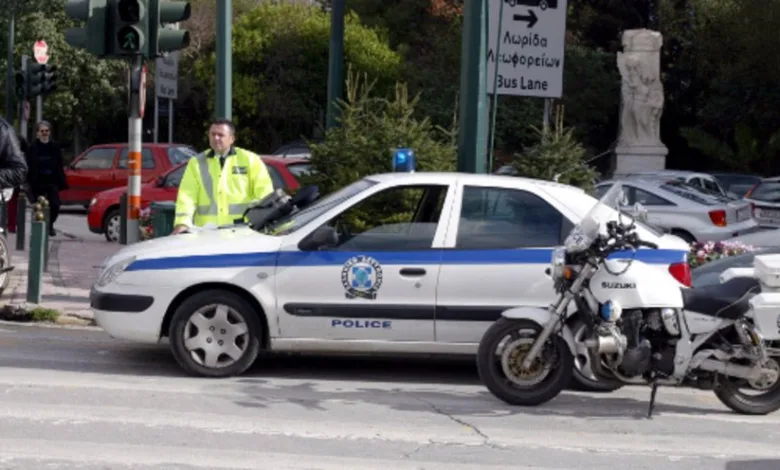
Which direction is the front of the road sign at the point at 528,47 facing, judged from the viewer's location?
facing the viewer

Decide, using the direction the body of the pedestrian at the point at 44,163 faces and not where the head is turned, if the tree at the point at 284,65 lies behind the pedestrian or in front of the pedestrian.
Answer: behind

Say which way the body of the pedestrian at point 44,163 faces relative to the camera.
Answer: toward the camera

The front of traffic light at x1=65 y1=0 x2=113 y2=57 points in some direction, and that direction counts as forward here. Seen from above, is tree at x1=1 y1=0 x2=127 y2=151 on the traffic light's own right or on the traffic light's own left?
on the traffic light's own right

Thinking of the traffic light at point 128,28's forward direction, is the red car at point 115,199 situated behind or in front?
behind

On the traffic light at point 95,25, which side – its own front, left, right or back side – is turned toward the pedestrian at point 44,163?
right

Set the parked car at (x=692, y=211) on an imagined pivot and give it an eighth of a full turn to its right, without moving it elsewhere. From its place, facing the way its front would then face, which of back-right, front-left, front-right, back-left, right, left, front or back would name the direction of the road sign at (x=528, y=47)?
back

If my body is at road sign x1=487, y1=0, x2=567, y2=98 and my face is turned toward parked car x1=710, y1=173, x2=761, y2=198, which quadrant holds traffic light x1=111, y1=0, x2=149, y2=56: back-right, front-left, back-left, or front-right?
back-left

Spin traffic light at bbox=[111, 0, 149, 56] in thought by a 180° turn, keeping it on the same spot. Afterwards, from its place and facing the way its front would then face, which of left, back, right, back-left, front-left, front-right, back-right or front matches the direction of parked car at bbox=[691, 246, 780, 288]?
back-right

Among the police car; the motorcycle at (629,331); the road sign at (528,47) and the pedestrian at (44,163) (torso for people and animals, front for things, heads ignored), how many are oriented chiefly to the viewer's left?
2

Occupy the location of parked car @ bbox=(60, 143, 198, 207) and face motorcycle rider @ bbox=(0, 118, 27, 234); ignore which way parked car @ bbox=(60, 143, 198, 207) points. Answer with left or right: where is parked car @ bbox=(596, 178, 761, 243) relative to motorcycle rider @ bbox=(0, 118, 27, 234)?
left

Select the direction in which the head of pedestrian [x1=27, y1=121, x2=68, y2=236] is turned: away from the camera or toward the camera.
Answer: toward the camera
